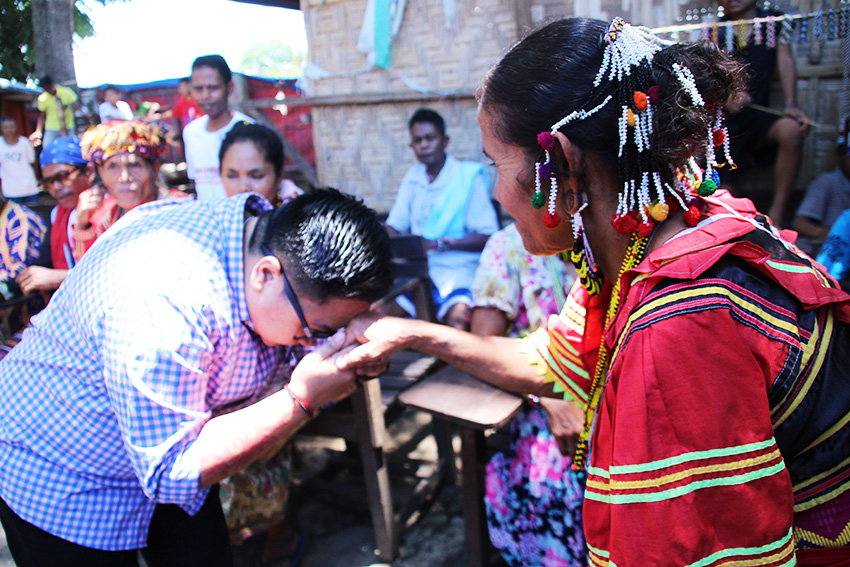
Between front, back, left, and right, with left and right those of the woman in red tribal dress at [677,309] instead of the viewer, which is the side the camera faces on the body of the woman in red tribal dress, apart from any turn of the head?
left

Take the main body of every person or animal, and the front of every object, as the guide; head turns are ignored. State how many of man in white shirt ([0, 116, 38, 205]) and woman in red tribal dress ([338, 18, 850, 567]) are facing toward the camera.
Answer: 1

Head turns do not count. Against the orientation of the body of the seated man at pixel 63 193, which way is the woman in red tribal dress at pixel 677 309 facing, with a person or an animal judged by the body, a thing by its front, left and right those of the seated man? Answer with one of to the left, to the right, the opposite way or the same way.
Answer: to the right

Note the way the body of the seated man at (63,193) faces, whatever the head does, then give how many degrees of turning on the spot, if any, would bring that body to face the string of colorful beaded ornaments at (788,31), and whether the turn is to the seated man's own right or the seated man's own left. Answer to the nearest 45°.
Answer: approximately 90° to the seated man's own left

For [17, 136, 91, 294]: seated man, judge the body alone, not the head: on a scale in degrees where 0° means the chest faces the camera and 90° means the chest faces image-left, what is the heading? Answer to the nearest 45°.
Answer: approximately 45°

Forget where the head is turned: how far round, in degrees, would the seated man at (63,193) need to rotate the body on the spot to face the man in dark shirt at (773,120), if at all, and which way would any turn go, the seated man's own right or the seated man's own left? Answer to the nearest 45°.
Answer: approximately 90° to the seated man's own left

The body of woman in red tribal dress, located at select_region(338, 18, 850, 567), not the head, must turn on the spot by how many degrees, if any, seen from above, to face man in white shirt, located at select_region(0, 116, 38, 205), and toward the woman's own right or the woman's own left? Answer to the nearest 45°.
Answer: approximately 45° to the woman's own right
